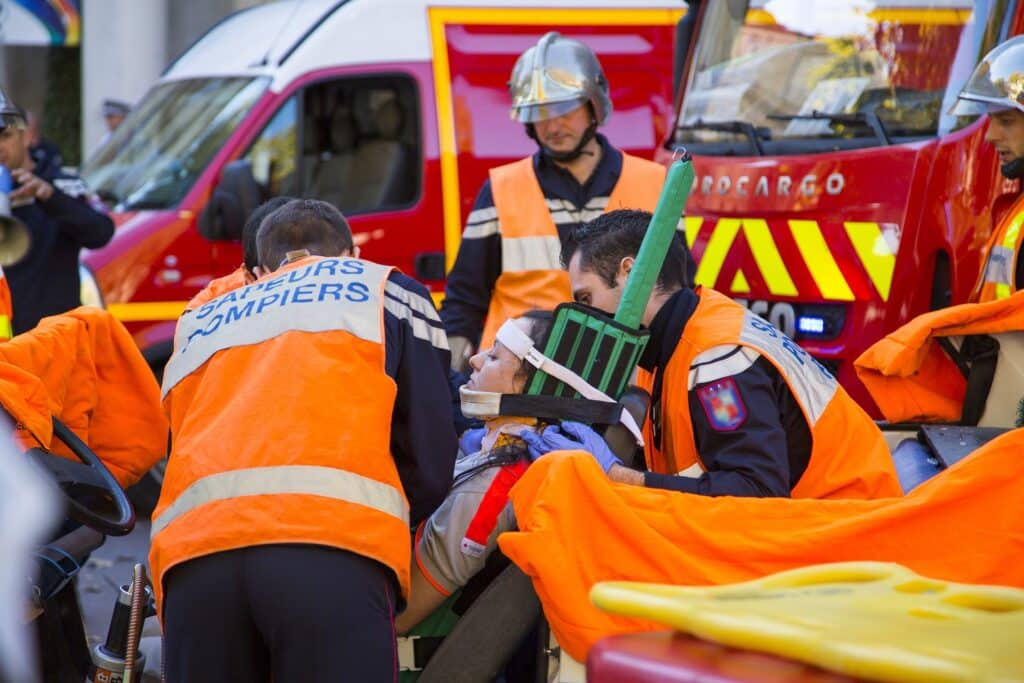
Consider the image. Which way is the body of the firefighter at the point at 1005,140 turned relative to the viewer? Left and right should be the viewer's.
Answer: facing to the left of the viewer

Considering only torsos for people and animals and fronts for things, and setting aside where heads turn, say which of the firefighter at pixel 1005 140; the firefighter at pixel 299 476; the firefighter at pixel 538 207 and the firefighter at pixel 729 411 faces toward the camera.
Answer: the firefighter at pixel 538 207

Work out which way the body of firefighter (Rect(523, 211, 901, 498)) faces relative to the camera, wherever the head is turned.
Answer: to the viewer's left

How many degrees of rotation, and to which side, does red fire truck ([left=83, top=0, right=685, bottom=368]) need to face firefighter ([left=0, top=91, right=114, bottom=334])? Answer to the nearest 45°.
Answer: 0° — it already faces them

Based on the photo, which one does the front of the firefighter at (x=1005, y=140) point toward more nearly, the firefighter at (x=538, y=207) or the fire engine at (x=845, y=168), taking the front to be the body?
the firefighter

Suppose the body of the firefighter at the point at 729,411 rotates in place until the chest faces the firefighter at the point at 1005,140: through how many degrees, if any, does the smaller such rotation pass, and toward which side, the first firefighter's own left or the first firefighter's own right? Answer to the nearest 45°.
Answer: approximately 135° to the first firefighter's own right

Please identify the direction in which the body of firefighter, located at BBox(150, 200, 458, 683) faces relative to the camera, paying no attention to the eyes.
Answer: away from the camera

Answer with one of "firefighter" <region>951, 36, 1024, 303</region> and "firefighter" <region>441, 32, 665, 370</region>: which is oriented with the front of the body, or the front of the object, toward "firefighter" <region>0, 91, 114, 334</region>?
"firefighter" <region>951, 36, 1024, 303</region>

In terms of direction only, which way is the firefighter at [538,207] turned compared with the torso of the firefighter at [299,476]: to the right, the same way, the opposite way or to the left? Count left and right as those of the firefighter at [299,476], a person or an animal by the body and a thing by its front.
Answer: the opposite way

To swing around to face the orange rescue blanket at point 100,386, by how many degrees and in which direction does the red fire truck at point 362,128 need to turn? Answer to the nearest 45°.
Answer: approximately 45° to its left

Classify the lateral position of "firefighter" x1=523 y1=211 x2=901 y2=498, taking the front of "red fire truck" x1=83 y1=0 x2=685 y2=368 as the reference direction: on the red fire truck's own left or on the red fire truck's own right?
on the red fire truck's own left

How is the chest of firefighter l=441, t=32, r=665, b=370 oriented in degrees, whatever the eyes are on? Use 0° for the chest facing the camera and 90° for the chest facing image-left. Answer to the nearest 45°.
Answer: approximately 0°

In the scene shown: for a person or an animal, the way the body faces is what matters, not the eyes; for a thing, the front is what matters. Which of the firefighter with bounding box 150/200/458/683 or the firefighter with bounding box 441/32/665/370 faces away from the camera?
the firefighter with bounding box 150/200/458/683

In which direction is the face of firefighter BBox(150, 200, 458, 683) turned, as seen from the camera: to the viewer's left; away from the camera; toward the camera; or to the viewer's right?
away from the camera
